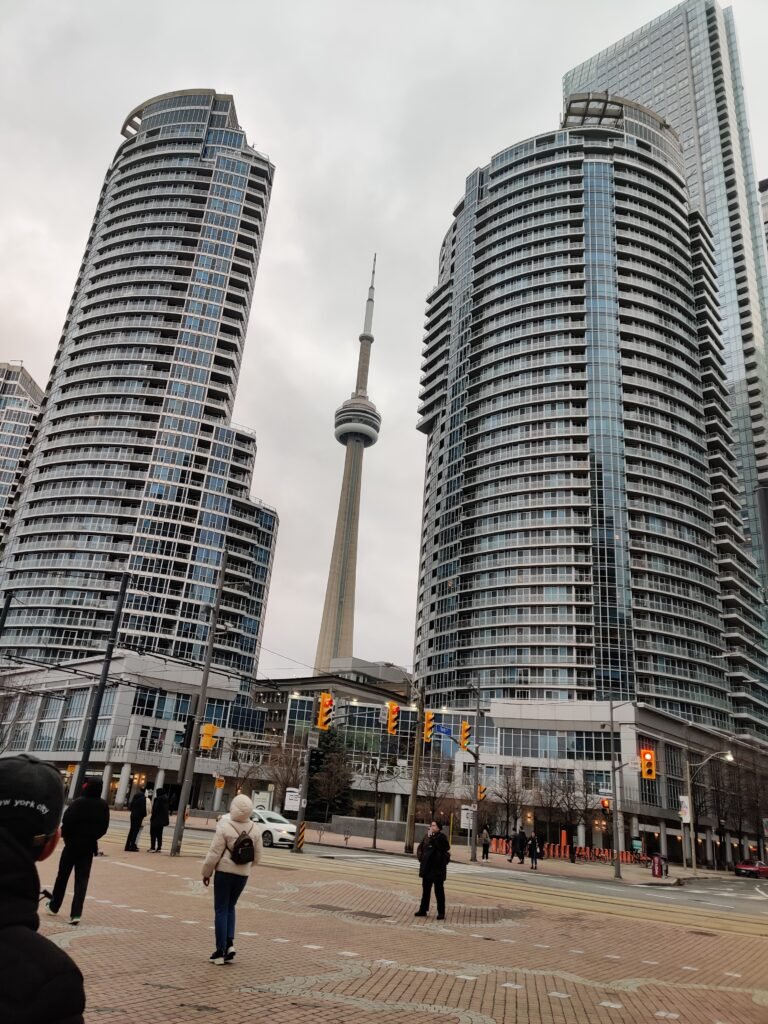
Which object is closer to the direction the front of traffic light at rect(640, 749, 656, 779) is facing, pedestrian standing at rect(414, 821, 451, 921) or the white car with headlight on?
the pedestrian standing

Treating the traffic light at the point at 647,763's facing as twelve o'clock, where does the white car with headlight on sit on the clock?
The white car with headlight on is roughly at 2 o'clock from the traffic light.

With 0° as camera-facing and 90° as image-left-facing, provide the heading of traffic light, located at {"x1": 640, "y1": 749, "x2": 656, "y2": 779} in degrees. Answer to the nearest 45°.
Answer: approximately 0°

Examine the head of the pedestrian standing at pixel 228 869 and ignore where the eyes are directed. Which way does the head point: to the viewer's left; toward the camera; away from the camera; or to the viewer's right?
away from the camera

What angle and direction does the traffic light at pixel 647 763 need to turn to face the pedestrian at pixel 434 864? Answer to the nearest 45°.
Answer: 0° — it already faces them

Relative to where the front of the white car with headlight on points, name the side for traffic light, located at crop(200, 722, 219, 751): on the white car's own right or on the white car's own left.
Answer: on the white car's own right

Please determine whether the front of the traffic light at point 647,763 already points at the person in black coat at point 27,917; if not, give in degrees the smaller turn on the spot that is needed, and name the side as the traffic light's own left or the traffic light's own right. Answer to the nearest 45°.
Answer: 0° — it already faces them

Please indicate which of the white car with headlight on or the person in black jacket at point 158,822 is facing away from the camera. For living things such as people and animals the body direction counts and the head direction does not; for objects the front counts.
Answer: the person in black jacket

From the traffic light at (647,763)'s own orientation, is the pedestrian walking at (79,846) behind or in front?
in front

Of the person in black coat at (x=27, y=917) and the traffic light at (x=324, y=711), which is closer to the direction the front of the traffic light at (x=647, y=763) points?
the person in black coat

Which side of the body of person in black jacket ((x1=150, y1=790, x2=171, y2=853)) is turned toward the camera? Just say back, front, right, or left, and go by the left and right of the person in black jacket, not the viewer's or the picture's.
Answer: back

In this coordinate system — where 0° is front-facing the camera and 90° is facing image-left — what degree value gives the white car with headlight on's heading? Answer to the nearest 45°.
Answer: approximately 315°

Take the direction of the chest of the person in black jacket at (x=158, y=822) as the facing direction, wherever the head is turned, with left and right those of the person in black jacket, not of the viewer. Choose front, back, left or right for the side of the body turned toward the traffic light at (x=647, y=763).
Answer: right

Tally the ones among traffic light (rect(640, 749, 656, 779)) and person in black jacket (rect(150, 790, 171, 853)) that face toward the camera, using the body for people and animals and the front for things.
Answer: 1

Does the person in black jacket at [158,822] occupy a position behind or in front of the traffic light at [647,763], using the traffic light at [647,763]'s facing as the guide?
in front

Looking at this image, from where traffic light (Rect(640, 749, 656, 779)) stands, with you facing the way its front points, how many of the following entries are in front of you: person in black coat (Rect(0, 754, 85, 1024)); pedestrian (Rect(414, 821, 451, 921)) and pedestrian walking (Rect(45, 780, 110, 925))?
3
